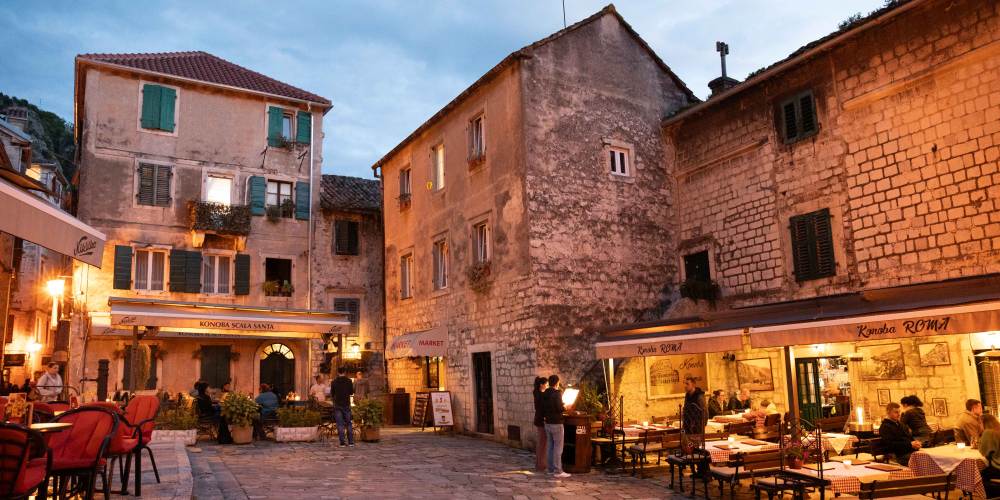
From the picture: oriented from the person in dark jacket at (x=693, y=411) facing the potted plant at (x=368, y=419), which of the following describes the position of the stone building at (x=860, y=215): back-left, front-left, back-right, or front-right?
back-right

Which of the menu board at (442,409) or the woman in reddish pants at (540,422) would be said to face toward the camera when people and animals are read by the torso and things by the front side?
the menu board

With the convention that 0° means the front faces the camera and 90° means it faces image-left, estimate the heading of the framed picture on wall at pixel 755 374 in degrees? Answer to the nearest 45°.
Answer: approximately 45°

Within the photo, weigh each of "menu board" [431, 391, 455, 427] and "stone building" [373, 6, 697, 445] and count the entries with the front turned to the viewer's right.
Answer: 0

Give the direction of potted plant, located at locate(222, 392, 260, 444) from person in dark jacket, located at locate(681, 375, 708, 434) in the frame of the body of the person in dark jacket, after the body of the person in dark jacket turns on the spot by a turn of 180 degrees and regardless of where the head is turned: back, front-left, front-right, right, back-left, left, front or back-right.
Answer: back-left

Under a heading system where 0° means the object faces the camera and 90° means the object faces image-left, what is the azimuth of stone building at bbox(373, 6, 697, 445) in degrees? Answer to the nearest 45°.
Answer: approximately 45°

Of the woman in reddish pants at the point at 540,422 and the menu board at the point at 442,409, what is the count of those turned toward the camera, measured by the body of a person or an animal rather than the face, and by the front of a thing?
1

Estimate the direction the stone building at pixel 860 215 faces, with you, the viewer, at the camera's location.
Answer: facing the viewer and to the left of the viewer

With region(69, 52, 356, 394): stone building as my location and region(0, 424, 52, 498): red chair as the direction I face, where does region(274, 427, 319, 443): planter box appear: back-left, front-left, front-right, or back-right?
front-left

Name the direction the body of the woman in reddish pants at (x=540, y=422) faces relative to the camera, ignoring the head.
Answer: to the viewer's right

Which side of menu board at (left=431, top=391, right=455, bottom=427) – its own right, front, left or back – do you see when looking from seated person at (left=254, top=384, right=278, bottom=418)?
right

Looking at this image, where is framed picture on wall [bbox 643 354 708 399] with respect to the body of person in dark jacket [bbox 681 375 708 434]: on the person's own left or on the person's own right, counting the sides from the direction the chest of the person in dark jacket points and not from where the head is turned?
on the person's own right

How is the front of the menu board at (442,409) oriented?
toward the camera

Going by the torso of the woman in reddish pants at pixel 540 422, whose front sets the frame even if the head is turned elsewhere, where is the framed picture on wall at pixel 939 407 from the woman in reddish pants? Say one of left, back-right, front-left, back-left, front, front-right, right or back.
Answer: front

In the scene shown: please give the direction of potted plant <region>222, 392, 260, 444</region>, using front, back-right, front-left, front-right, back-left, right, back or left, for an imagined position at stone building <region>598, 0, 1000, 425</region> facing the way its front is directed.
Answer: front-right

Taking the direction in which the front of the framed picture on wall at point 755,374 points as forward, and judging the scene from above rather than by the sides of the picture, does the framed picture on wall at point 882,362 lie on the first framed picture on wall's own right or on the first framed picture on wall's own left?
on the first framed picture on wall's own left

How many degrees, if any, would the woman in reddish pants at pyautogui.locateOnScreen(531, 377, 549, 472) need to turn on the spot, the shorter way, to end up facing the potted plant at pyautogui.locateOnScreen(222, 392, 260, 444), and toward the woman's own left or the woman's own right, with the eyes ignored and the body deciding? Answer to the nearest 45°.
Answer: approximately 135° to the woman's own left
